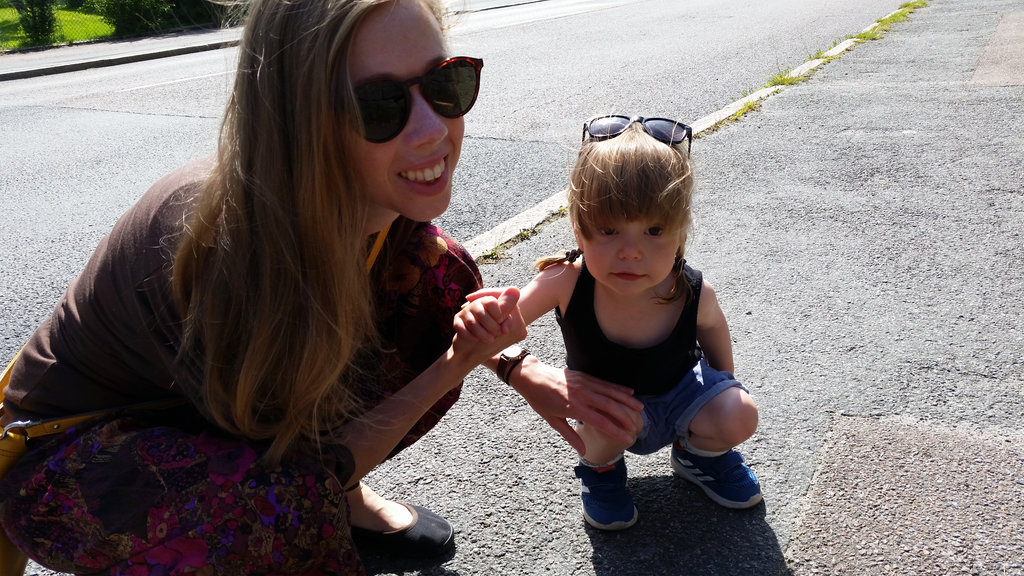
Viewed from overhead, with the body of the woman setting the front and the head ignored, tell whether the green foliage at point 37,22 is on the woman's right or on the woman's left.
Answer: on the woman's left

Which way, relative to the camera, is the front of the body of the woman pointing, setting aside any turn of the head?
to the viewer's right

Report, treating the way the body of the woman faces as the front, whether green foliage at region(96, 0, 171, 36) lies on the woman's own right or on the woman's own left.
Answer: on the woman's own left
